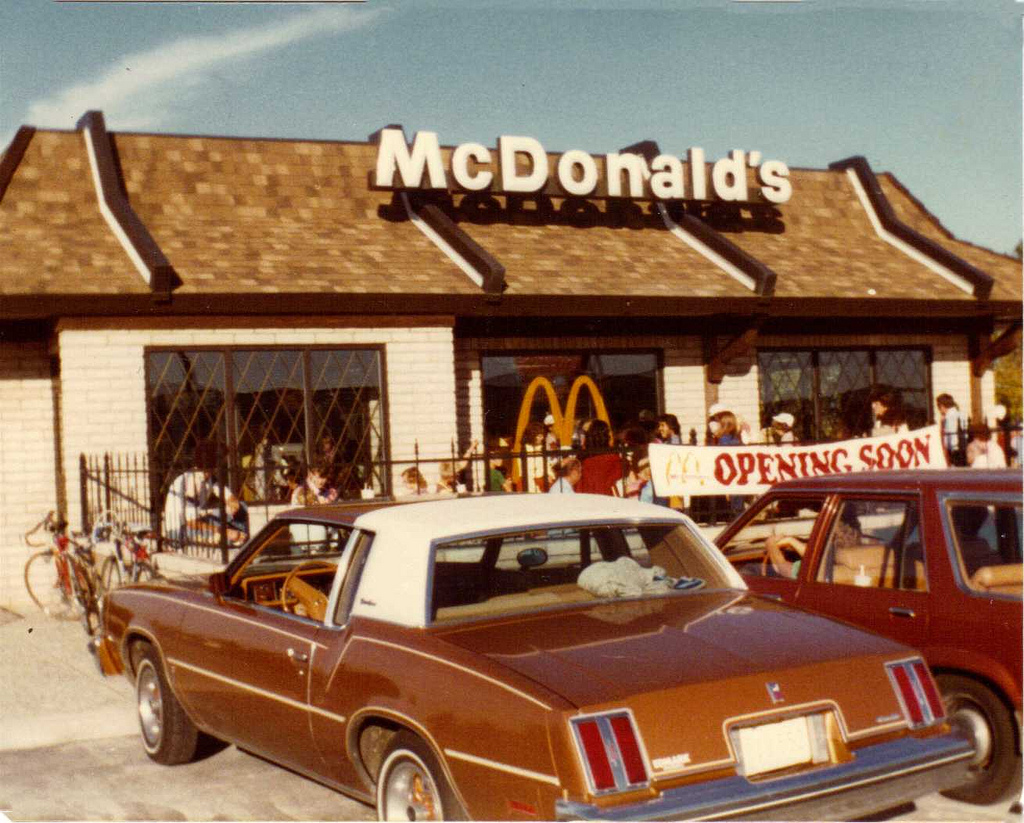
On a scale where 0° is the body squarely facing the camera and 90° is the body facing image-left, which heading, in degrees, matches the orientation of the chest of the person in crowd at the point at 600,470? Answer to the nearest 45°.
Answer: approximately 180°

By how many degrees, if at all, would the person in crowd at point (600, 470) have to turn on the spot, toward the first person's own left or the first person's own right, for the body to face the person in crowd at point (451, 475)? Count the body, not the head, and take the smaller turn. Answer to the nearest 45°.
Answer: approximately 45° to the first person's own left

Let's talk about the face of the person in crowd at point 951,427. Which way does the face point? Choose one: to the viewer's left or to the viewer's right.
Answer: to the viewer's left

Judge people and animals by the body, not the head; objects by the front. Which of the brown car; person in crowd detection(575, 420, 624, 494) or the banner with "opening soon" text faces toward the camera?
the banner with "opening soon" text

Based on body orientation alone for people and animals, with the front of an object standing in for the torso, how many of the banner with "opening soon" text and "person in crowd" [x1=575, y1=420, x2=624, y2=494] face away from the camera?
1

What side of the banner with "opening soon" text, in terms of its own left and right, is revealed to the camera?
front

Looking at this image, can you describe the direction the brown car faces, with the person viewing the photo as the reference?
facing away from the viewer and to the left of the viewer

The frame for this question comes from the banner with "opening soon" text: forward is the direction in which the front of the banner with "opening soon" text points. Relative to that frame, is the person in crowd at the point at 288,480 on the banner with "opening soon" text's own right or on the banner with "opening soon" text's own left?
on the banner with "opening soon" text's own right

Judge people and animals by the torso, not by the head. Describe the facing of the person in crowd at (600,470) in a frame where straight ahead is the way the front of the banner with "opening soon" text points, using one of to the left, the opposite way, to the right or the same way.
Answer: the opposite way

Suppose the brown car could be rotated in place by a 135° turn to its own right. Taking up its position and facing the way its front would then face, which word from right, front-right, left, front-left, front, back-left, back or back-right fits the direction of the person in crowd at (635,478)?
left

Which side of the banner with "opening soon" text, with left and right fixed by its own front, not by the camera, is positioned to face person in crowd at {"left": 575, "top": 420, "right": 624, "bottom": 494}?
right

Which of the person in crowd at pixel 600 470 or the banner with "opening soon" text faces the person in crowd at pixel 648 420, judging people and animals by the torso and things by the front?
the person in crowd at pixel 600 470

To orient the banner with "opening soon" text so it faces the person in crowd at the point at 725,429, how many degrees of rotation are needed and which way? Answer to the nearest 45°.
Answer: approximately 135° to its right

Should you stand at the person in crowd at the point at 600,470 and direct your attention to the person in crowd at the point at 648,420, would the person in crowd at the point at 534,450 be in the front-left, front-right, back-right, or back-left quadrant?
front-left

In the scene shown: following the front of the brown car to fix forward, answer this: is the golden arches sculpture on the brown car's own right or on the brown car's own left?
on the brown car's own right

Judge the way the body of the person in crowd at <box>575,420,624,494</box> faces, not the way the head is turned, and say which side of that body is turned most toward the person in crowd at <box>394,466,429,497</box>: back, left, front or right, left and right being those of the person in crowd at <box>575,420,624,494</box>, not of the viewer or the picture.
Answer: left
